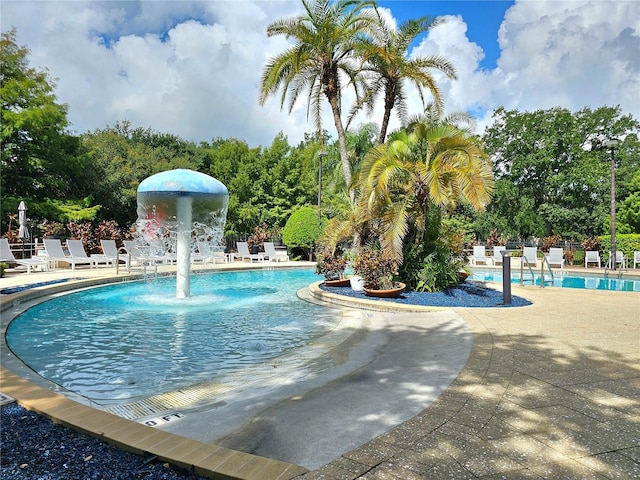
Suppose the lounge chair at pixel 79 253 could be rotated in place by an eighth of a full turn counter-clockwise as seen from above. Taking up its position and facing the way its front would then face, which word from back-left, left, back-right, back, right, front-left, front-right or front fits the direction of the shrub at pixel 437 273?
front-right

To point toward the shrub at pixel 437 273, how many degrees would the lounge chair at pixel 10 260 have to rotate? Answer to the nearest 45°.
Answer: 0° — it already faces it

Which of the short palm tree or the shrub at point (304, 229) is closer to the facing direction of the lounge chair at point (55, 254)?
the short palm tree

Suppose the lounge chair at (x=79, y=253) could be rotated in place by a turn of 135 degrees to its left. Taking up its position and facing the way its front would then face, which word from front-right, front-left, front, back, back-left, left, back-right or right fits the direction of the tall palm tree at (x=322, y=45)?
back-right

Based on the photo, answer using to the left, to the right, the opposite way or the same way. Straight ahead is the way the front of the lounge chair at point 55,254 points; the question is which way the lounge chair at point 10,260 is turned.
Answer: the same way

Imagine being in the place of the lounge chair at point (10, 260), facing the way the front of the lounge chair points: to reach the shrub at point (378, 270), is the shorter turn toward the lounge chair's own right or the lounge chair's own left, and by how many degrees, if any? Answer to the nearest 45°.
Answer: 0° — it already faces it

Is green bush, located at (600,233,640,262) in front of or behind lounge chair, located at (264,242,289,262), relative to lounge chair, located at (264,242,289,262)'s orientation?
in front

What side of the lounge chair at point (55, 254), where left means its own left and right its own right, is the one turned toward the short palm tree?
front

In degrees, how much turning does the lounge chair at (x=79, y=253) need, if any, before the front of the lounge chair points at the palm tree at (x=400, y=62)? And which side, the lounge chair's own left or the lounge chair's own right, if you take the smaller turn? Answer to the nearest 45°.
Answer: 0° — it already faces it

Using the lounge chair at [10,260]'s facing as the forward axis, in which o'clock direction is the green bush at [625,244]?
The green bush is roughly at 11 o'clock from the lounge chair.

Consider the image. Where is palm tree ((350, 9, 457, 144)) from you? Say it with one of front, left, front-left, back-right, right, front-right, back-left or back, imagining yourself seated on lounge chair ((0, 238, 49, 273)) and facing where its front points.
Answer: front

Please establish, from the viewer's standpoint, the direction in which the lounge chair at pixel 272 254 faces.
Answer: facing the viewer and to the right of the viewer

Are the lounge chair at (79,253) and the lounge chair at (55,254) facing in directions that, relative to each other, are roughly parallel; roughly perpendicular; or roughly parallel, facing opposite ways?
roughly parallel

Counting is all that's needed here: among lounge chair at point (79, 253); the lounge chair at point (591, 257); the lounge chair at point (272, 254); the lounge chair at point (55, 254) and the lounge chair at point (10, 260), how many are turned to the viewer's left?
0

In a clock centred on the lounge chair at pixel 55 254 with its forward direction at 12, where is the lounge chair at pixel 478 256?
the lounge chair at pixel 478 256 is roughly at 11 o'clock from the lounge chair at pixel 55 254.

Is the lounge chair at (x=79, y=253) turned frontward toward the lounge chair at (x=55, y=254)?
no

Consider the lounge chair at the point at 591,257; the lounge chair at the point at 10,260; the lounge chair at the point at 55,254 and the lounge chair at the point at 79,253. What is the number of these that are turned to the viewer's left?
0

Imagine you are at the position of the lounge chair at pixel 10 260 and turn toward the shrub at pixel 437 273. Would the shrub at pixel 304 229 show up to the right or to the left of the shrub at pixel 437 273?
left

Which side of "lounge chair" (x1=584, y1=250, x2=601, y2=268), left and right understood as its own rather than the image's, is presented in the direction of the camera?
front
